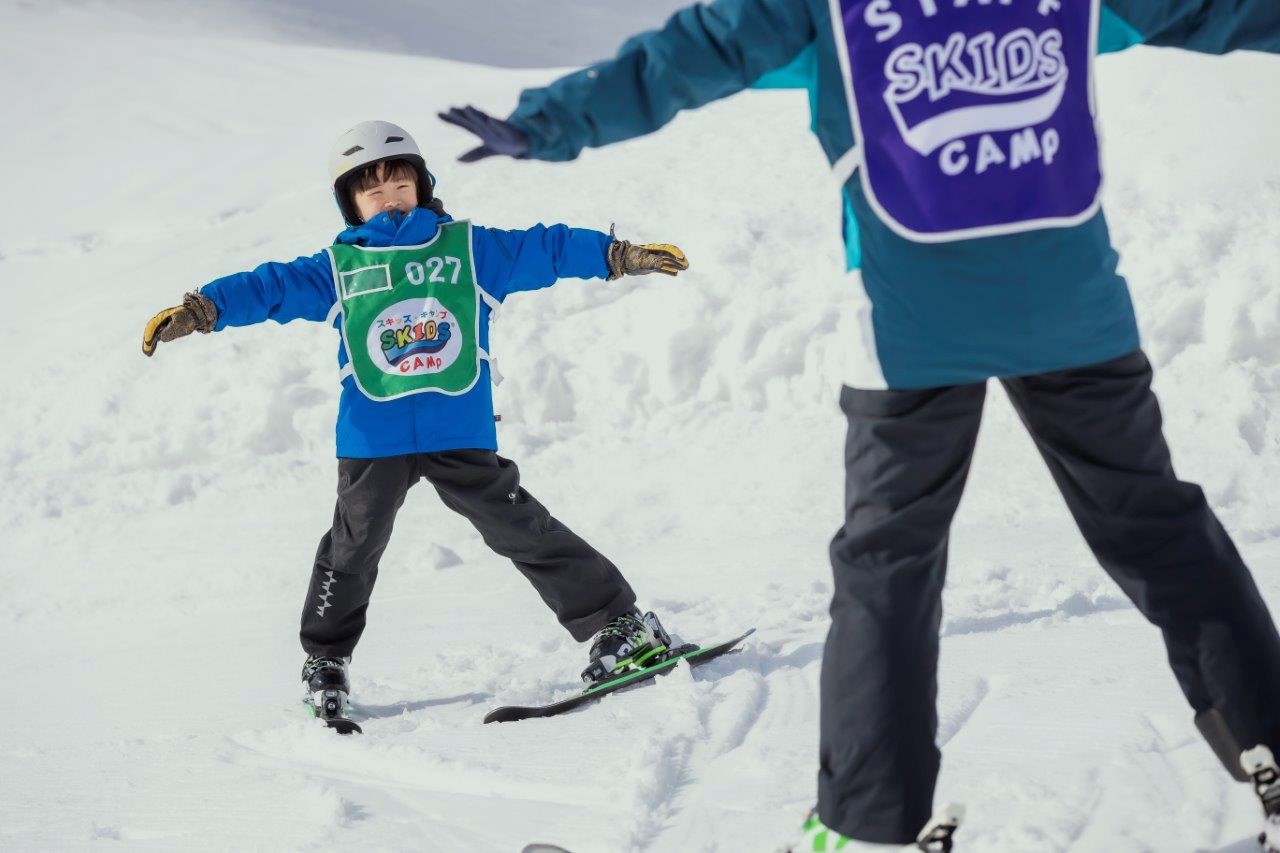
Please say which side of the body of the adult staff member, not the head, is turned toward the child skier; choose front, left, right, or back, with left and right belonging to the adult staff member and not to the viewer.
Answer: front

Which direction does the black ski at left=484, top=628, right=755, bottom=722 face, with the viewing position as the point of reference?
facing the viewer and to the left of the viewer

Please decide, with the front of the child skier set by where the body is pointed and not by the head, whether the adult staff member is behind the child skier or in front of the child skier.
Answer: in front

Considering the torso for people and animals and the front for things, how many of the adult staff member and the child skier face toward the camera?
1

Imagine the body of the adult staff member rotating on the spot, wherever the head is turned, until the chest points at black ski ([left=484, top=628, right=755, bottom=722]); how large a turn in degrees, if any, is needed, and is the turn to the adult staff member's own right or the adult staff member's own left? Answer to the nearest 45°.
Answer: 0° — they already face it

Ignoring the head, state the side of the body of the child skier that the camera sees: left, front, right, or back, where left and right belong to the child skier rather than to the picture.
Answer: front

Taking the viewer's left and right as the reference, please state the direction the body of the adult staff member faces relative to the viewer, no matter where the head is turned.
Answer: facing away from the viewer and to the left of the viewer
